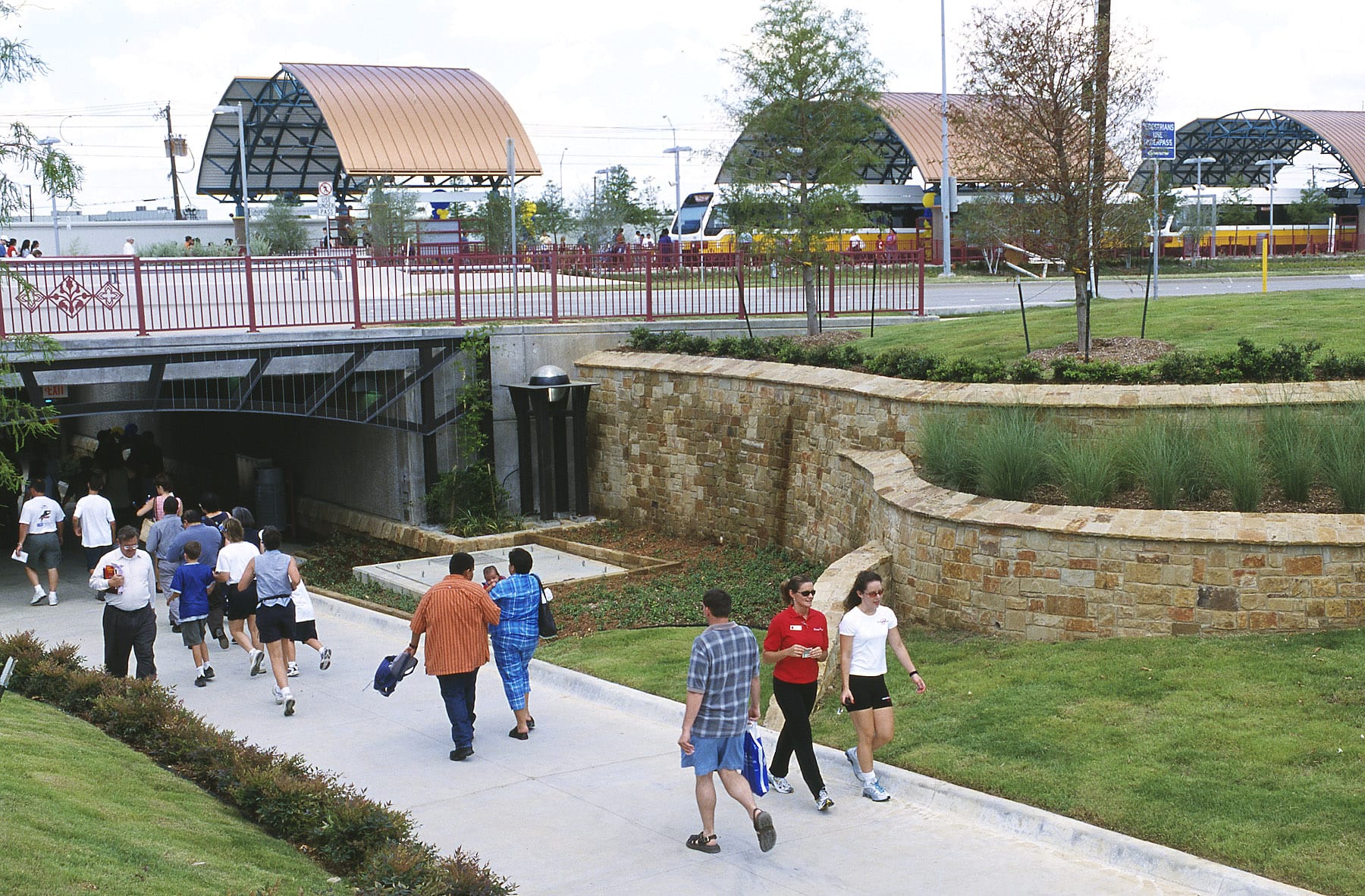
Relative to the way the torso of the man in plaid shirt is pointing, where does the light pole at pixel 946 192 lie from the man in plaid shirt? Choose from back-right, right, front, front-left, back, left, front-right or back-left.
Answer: front-right

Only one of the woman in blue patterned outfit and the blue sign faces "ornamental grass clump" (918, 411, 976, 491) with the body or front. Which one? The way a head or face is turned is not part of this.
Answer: the blue sign

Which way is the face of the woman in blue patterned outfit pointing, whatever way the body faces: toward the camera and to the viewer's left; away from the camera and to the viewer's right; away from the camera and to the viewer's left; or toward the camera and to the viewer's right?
away from the camera and to the viewer's left

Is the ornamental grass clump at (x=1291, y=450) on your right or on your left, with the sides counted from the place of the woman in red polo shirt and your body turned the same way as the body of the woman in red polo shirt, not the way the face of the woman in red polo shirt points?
on your left

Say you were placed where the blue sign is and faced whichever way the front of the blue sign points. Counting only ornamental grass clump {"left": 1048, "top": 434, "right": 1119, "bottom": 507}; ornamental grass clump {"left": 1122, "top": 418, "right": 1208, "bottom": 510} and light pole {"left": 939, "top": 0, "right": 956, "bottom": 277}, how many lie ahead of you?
2

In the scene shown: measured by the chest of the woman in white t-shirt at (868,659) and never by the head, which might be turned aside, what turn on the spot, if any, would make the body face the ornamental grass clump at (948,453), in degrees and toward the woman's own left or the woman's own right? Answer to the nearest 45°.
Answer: approximately 135° to the woman's own left

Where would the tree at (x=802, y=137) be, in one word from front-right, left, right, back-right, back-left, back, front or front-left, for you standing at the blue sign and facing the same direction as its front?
front-right

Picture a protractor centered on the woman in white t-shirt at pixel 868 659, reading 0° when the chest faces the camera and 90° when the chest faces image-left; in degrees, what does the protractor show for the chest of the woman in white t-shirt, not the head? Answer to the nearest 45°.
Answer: approximately 315°

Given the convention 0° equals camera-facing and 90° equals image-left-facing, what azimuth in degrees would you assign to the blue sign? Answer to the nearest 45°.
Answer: approximately 0°

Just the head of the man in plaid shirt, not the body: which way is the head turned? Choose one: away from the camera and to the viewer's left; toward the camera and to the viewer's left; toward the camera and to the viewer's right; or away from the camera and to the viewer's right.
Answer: away from the camera and to the viewer's left

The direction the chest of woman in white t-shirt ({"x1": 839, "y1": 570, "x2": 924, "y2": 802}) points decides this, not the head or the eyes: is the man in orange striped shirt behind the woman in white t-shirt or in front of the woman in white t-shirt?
behind

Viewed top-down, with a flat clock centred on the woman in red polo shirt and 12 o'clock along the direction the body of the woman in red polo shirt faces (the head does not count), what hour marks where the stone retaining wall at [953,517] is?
The stone retaining wall is roughly at 8 o'clock from the woman in red polo shirt.

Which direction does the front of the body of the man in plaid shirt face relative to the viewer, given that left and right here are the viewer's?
facing away from the viewer and to the left of the viewer
